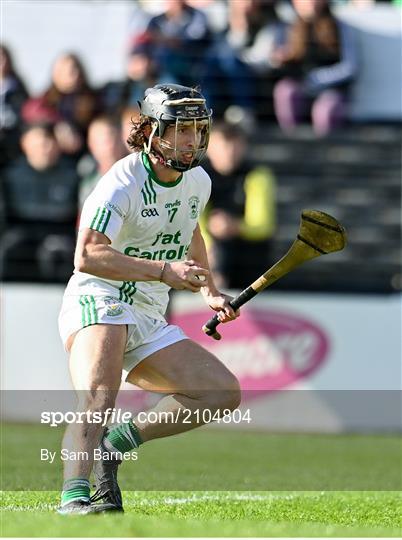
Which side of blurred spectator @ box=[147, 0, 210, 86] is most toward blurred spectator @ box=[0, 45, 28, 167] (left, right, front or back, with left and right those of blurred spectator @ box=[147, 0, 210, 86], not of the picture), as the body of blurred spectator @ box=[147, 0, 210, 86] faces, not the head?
right

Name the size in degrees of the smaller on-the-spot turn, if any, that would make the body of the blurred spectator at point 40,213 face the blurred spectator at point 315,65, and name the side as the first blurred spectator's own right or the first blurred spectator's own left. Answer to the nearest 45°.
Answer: approximately 90° to the first blurred spectator's own left

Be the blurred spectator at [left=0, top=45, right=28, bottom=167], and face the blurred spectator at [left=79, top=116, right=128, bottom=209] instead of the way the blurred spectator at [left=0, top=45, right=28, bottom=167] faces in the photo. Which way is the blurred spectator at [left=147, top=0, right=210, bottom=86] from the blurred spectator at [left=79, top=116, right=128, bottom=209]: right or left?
left

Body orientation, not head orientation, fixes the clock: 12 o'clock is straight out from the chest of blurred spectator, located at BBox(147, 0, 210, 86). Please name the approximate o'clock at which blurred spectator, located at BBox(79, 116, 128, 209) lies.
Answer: blurred spectator, located at BBox(79, 116, 128, 209) is roughly at 1 o'clock from blurred spectator, located at BBox(147, 0, 210, 86).

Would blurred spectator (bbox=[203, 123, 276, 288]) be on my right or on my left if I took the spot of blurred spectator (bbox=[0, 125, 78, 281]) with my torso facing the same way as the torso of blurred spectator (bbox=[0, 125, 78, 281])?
on my left
